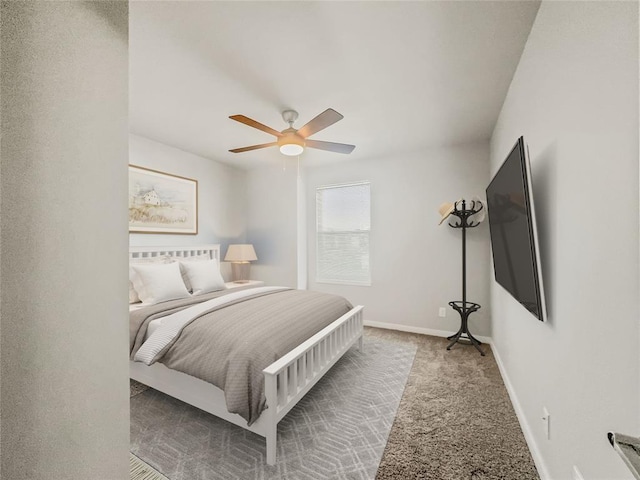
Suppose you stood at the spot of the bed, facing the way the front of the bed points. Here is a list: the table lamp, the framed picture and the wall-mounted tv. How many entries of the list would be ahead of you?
1

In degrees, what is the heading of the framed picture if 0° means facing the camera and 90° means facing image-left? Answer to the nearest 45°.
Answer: approximately 315°

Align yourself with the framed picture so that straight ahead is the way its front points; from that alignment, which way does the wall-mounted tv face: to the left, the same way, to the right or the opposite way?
the opposite way

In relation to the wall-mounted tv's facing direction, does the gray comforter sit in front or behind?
in front

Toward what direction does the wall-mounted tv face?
to the viewer's left

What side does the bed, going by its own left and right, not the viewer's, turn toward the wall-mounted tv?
front

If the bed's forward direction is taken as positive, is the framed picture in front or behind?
behind

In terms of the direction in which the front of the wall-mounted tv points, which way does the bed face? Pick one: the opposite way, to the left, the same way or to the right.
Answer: the opposite way

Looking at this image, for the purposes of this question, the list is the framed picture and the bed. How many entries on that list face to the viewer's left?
0

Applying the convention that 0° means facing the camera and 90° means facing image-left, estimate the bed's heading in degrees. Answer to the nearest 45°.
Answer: approximately 315°

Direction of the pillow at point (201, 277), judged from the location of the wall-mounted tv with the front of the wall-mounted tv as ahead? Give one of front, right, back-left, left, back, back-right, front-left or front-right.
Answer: front
